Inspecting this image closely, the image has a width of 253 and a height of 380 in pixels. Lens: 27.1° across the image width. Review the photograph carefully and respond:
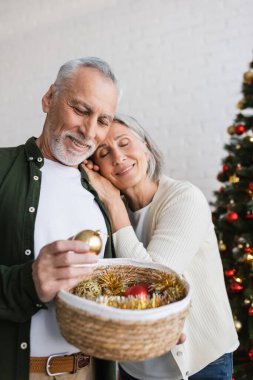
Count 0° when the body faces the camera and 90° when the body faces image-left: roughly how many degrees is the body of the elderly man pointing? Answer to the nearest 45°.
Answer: approximately 315°

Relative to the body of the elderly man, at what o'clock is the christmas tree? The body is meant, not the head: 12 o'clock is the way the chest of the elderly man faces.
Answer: The christmas tree is roughly at 9 o'clock from the elderly man.

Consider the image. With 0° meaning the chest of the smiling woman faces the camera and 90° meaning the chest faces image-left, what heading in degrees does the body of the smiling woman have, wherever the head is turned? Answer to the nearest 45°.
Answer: approximately 45°

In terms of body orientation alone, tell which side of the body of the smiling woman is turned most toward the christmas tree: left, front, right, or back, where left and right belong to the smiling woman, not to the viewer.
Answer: back

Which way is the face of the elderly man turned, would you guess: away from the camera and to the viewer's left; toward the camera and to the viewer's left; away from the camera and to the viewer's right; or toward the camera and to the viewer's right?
toward the camera and to the viewer's right

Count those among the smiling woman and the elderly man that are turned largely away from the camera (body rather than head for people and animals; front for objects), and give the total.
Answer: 0
